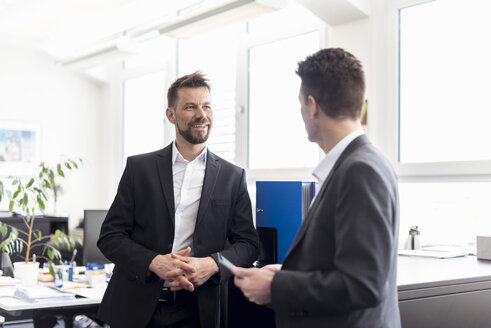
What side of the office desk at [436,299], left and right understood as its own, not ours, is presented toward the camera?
front

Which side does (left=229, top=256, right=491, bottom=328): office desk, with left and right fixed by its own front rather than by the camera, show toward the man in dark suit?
right

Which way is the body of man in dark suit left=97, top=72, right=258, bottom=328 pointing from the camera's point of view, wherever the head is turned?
toward the camera

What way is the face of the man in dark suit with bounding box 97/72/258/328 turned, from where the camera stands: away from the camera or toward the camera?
toward the camera

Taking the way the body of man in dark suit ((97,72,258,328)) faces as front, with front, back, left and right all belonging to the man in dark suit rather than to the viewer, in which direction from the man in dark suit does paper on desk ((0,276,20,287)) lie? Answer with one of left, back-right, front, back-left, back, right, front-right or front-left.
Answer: back-right

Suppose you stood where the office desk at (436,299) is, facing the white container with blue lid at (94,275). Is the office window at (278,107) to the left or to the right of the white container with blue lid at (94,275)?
right

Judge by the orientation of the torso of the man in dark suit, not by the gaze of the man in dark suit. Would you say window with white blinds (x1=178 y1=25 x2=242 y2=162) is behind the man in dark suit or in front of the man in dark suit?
behind
